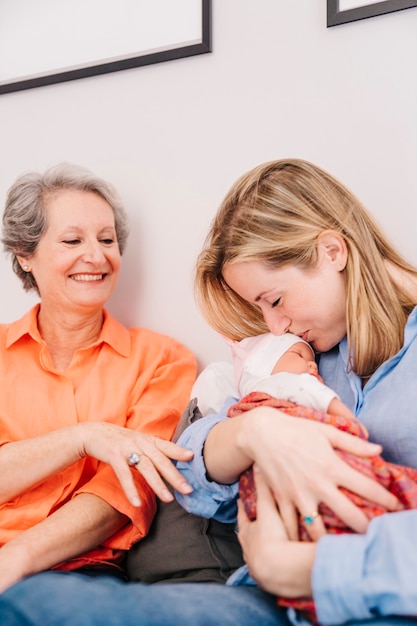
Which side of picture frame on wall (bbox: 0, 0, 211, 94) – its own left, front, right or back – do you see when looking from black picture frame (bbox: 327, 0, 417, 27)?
left

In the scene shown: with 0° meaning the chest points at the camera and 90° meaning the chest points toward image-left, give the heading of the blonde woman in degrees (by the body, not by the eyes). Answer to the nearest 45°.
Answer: approximately 45°

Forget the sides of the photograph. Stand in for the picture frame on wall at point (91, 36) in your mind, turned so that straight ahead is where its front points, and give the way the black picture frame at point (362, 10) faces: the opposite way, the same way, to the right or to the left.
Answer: the same way

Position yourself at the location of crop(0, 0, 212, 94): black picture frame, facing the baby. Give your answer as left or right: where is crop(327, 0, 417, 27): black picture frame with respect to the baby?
left

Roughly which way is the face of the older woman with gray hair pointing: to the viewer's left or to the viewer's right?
to the viewer's right

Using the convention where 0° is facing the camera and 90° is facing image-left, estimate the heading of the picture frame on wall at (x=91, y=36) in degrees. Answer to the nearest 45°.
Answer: approximately 45°

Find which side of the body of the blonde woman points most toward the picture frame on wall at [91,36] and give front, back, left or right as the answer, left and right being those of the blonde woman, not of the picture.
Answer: right

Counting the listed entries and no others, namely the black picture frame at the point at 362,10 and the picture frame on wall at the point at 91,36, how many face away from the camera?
0

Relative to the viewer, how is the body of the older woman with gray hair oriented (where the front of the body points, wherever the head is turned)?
toward the camera

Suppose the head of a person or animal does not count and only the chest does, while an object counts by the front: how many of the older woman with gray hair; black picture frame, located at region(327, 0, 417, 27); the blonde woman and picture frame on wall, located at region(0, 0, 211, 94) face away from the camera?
0

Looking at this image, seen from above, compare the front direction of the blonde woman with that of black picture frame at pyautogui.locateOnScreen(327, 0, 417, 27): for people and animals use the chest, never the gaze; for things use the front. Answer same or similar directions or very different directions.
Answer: same or similar directions

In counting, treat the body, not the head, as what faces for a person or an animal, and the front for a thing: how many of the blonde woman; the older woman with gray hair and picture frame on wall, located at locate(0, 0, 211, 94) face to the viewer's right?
0
